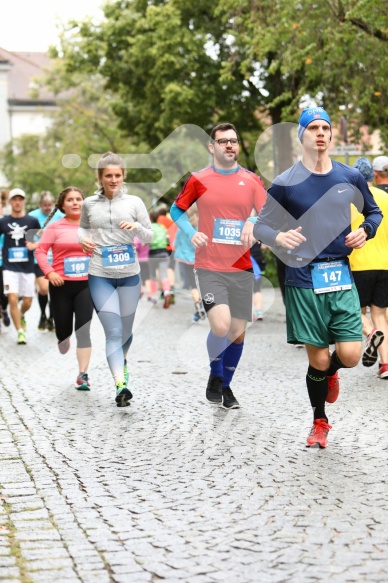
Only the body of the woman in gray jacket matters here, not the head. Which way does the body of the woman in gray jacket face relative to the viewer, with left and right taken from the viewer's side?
facing the viewer

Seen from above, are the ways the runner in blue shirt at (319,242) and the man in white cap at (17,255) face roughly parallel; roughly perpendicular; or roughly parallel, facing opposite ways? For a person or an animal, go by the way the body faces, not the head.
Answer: roughly parallel

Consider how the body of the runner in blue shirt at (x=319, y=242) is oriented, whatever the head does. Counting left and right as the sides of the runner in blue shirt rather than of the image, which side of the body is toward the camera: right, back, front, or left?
front

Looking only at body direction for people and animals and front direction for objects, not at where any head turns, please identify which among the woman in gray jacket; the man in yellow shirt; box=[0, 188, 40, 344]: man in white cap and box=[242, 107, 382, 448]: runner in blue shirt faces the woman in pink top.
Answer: the man in white cap

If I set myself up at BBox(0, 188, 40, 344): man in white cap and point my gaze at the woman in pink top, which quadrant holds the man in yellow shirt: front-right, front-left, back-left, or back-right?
front-left

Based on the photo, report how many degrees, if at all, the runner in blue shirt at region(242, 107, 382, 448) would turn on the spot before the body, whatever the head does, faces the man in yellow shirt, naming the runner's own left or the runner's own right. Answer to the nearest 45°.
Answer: approximately 180°

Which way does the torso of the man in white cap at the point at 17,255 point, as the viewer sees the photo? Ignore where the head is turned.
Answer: toward the camera

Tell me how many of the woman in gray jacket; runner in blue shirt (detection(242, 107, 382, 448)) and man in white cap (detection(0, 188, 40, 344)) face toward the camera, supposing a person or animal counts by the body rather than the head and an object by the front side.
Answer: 3

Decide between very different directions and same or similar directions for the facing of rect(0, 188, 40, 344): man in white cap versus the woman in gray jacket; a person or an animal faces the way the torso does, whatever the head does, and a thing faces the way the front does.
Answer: same or similar directions
